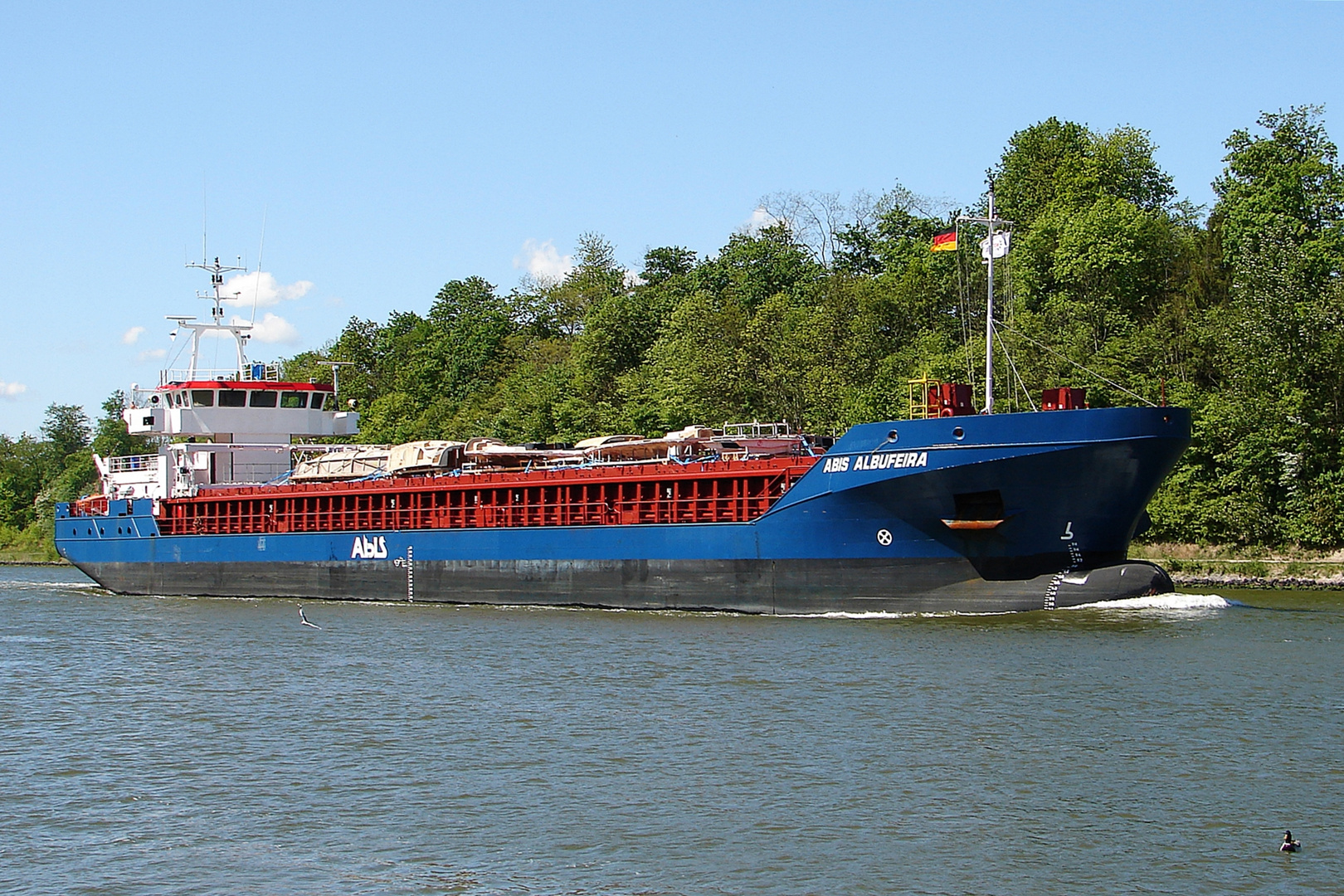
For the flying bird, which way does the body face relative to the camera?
to the viewer's left

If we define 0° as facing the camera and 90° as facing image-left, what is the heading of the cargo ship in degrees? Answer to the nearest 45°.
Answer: approximately 315°

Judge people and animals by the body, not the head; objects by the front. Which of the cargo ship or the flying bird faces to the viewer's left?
the flying bird

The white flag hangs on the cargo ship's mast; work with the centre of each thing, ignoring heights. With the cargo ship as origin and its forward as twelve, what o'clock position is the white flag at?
The white flag is roughly at 12 o'clock from the cargo ship.

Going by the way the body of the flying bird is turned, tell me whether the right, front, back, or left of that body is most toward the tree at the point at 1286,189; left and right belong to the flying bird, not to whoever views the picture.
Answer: back
